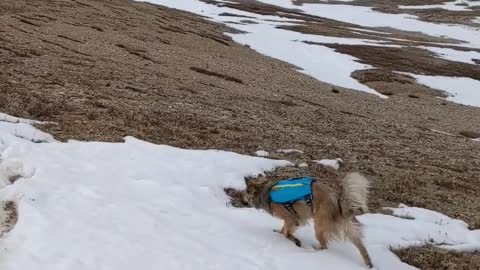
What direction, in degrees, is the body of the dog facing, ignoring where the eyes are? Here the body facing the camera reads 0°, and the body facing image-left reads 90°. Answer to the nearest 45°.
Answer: approximately 90°
